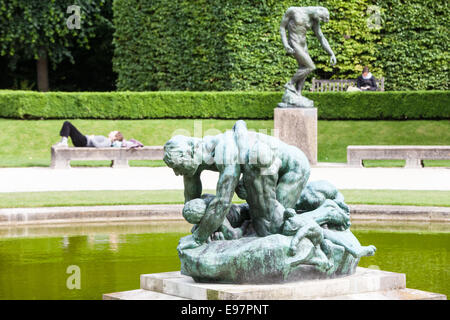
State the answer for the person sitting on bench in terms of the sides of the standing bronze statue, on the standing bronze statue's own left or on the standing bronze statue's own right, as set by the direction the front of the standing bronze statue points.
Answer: on the standing bronze statue's own left

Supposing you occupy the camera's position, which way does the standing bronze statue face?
facing the viewer and to the right of the viewer

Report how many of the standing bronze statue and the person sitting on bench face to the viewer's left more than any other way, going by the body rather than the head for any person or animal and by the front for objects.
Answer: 0

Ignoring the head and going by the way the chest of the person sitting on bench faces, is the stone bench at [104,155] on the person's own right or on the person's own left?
on the person's own right

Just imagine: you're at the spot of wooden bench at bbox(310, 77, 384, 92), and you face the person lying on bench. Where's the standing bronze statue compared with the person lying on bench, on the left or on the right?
left

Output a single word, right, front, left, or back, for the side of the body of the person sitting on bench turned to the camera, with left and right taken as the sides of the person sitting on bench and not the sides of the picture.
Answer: front

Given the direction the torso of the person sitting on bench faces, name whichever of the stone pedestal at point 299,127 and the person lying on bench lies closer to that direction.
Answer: the stone pedestal

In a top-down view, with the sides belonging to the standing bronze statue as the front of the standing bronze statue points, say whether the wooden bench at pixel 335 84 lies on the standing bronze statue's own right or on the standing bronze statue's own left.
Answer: on the standing bronze statue's own left

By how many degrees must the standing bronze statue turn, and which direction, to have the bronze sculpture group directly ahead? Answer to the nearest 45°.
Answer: approximately 45° to its right
